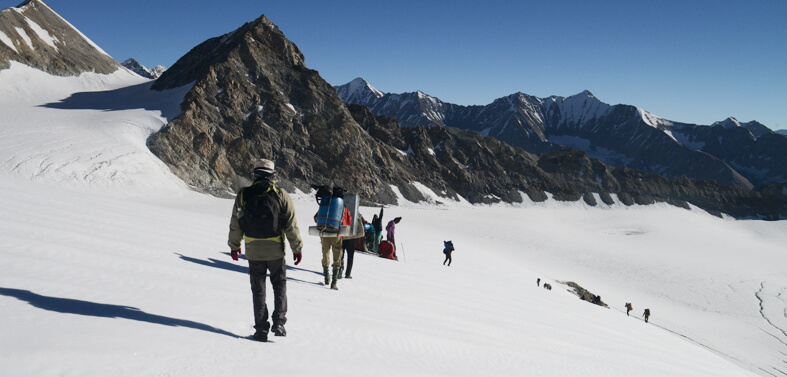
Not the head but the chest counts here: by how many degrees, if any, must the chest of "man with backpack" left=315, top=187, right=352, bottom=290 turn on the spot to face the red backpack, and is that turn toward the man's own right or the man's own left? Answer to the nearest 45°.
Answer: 0° — they already face it

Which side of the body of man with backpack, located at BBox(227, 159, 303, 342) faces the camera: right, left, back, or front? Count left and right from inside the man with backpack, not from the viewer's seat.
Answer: back

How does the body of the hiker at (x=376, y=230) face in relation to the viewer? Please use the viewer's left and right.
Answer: facing away from the viewer and to the right of the viewer

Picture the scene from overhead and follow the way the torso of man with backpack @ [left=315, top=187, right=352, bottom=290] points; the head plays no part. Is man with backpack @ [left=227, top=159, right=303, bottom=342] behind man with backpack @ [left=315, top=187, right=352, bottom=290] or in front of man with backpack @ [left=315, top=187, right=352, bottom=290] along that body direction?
behind

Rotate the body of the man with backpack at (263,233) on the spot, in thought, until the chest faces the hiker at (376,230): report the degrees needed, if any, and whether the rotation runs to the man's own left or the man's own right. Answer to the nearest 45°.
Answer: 0° — they already face them

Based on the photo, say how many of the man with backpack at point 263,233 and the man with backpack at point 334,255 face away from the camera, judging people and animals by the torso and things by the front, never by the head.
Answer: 2

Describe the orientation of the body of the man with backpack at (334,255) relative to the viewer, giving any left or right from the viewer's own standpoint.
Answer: facing away from the viewer

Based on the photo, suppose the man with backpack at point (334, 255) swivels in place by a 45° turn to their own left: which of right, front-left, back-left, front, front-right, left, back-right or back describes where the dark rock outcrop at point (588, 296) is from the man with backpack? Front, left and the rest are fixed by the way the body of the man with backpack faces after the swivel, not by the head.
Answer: right

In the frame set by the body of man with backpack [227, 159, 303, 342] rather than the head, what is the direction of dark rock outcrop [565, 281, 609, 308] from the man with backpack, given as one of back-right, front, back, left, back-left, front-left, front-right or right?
front-right
